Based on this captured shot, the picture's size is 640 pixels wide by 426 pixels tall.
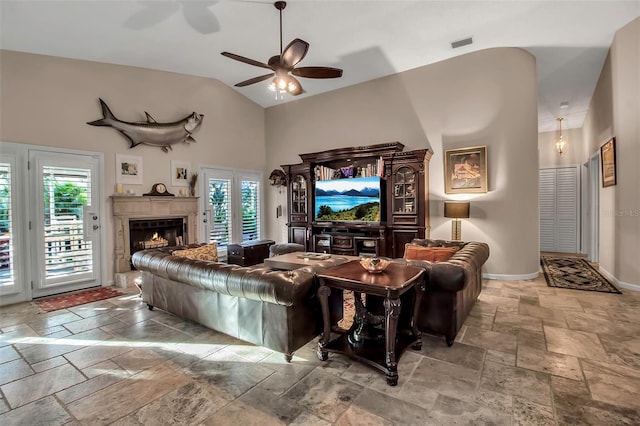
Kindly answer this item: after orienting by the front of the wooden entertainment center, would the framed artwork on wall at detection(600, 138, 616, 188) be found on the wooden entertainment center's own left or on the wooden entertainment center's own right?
on the wooden entertainment center's own left

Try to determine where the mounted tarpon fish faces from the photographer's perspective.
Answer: facing to the right of the viewer

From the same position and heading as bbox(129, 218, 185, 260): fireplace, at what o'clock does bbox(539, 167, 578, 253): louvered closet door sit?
The louvered closet door is roughly at 11 o'clock from the fireplace.

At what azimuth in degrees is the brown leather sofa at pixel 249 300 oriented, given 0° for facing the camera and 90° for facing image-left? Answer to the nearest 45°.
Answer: approximately 225°

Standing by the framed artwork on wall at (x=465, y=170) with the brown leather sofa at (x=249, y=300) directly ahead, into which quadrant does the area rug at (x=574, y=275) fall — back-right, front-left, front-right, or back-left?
back-left

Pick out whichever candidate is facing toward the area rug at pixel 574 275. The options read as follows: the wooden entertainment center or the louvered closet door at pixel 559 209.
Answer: the louvered closet door

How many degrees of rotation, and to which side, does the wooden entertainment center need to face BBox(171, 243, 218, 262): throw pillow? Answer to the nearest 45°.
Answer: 0° — it already faces it

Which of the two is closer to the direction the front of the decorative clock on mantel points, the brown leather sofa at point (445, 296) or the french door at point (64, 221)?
the brown leather sofa
